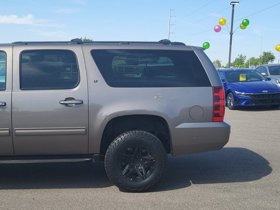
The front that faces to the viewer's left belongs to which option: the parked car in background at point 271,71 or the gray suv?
the gray suv

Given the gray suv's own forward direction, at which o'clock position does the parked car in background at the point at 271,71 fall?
The parked car in background is roughly at 4 o'clock from the gray suv.

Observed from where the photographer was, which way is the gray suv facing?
facing to the left of the viewer

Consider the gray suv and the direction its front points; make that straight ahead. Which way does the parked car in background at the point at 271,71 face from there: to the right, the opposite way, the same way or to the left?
to the left

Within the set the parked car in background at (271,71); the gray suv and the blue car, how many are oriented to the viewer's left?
1

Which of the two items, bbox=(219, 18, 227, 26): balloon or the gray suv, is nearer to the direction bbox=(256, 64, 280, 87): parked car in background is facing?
the gray suv

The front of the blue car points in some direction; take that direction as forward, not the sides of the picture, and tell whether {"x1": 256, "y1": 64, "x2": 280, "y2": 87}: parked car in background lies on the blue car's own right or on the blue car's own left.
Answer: on the blue car's own left

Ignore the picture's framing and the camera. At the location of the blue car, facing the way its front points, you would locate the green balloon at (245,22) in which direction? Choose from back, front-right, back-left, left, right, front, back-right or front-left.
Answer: back-left

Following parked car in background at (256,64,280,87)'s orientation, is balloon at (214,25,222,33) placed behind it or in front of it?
behind

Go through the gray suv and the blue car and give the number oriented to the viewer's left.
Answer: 1

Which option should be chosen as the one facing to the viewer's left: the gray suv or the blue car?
the gray suv
